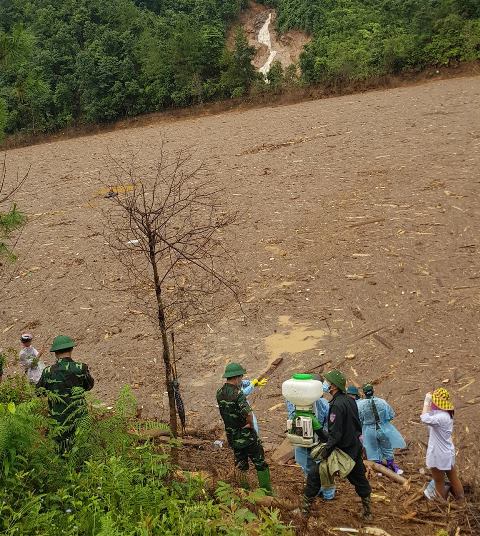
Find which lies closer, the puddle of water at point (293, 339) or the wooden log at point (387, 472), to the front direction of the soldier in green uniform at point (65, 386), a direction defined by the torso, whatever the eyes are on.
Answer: the puddle of water

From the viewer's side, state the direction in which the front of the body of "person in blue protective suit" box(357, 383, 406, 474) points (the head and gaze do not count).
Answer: away from the camera

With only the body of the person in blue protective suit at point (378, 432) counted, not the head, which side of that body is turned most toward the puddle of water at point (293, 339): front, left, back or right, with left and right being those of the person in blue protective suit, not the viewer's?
front

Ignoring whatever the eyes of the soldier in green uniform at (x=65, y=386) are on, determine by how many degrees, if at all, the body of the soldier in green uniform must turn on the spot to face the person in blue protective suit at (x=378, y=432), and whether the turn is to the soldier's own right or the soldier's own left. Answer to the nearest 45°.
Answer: approximately 90° to the soldier's own right

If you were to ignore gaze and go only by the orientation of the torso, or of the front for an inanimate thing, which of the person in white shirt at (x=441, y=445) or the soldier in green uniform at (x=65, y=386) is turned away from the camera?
the soldier in green uniform

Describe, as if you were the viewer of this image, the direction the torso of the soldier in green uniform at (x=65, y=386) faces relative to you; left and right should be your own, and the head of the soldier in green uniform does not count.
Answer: facing away from the viewer

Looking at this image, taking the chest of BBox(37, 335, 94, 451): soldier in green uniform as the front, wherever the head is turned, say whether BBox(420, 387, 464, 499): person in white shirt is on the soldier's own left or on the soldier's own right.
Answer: on the soldier's own right

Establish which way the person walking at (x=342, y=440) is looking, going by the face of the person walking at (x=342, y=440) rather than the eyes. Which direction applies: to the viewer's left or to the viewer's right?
to the viewer's left

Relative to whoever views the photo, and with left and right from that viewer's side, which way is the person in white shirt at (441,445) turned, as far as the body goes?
facing to the left of the viewer

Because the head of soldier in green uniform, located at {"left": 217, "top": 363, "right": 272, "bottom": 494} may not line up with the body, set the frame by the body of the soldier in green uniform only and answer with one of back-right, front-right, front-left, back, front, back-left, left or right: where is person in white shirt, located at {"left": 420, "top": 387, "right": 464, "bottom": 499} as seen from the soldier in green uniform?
front-right

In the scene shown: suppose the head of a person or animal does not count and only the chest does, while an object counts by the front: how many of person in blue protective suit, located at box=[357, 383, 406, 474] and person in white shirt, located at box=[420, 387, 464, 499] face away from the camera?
1
